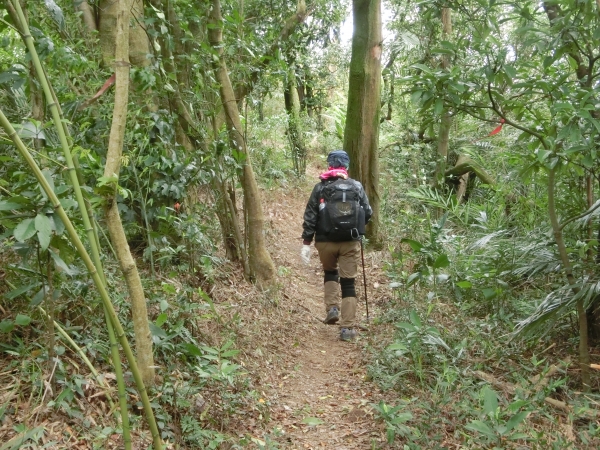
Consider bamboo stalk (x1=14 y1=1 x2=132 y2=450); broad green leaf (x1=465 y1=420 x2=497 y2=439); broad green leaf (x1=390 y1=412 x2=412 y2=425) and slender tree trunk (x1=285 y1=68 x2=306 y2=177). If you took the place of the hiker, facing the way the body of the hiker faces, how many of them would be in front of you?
1

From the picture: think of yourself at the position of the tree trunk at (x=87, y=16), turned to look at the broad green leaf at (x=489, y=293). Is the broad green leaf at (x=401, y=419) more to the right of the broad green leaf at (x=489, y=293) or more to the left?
right

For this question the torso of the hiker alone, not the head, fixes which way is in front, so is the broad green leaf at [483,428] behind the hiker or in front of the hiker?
behind

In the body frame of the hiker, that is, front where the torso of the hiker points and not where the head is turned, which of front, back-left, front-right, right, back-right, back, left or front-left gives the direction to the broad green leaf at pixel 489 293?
back-right

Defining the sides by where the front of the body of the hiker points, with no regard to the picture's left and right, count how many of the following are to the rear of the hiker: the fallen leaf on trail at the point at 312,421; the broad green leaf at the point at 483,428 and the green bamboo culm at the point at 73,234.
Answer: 3

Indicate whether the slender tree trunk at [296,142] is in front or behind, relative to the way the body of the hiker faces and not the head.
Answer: in front

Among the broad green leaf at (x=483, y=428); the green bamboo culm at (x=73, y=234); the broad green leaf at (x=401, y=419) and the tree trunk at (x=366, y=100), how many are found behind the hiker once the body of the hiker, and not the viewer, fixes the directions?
3

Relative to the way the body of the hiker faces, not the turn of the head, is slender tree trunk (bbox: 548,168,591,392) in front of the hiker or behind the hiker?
behind

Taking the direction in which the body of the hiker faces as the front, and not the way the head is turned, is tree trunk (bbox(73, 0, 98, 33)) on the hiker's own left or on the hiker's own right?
on the hiker's own left

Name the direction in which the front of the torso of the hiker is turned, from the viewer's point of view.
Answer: away from the camera

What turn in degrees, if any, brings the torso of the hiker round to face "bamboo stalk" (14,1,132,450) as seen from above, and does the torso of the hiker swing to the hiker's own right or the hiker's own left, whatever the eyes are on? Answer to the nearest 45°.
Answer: approximately 180°

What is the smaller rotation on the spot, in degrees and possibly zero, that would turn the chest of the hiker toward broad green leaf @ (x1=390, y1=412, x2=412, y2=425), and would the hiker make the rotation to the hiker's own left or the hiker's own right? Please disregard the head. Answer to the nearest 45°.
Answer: approximately 180°
